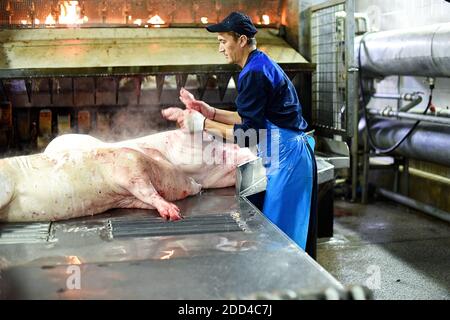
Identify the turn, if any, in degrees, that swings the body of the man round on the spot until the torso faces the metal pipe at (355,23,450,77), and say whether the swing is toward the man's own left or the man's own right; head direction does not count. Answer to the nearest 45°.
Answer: approximately 135° to the man's own right

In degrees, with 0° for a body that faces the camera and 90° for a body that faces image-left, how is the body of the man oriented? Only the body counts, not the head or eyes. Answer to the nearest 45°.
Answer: approximately 90°

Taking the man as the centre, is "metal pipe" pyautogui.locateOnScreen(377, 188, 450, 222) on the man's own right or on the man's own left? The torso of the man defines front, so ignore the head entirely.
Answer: on the man's own right

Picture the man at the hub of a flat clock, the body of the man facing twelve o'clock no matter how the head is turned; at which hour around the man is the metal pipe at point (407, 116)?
The metal pipe is roughly at 4 o'clock from the man.

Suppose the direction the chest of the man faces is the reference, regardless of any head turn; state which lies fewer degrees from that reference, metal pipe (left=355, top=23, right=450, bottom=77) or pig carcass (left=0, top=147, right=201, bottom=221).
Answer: the pig carcass

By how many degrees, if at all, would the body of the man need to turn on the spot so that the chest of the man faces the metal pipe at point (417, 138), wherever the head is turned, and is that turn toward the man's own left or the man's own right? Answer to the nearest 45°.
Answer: approximately 135° to the man's own right

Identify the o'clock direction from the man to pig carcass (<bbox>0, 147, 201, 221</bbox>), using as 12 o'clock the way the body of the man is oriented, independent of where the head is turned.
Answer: The pig carcass is roughly at 11 o'clock from the man.

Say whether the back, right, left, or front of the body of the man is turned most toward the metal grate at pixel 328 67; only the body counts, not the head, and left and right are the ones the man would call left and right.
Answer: right

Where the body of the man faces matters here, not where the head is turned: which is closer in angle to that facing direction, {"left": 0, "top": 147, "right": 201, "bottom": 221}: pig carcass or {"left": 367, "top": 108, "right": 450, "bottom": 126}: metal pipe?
the pig carcass

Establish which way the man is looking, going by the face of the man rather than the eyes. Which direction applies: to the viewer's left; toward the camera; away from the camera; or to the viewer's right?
to the viewer's left
